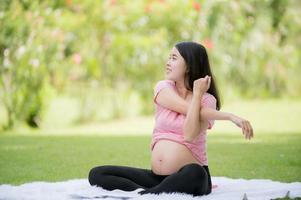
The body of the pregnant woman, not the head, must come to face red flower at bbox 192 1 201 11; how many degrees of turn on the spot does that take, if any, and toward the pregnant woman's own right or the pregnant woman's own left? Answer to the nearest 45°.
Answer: approximately 135° to the pregnant woman's own right

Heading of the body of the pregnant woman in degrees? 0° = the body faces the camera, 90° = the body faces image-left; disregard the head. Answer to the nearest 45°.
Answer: approximately 45°

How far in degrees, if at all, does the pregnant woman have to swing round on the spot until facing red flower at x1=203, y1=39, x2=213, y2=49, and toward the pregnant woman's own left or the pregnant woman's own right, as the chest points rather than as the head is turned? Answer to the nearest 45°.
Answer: approximately 135° to the pregnant woman's own right
